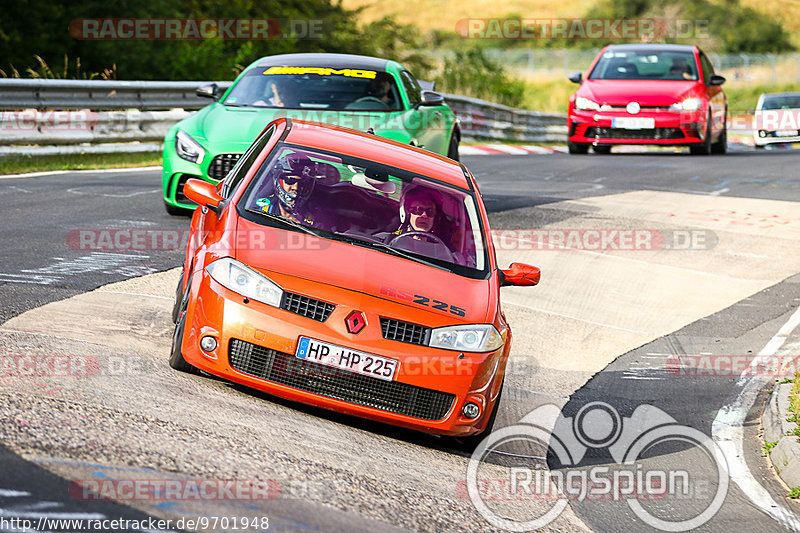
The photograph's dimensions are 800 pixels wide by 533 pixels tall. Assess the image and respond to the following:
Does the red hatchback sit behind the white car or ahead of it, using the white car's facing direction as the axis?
ahead

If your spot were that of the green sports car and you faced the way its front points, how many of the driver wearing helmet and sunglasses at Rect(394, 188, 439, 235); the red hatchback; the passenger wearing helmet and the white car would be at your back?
2

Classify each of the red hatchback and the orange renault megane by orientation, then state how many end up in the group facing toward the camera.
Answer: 2

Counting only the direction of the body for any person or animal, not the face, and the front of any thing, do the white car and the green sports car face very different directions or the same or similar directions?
same or similar directions

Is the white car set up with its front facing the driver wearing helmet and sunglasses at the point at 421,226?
yes

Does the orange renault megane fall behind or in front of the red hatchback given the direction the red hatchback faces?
in front

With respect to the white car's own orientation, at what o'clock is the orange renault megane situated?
The orange renault megane is roughly at 12 o'clock from the white car.

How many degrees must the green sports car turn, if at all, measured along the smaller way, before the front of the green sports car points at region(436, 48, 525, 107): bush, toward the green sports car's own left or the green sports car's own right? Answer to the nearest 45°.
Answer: approximately 135° to the green sports car's own right

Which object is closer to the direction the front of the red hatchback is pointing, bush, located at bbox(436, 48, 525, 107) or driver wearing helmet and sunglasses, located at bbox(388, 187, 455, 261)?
the driver wearing helmet and sunglasses

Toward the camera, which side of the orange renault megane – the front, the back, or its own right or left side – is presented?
front

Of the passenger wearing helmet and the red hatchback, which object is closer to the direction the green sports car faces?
the passenger wearing helmet

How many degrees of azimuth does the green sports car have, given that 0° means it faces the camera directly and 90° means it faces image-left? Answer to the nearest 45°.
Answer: approximately 45°

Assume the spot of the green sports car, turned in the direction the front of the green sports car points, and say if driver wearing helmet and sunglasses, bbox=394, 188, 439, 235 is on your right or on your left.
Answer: on your left

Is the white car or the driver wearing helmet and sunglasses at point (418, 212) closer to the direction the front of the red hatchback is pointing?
the driver wearing helmet and sunglasses

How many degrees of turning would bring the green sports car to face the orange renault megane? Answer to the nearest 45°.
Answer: approximately 45° to its left

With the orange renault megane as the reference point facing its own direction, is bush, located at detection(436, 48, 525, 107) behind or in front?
behind

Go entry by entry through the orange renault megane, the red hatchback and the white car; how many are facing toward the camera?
3

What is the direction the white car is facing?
toward the camera

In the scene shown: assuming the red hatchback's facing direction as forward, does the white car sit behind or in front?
behind
